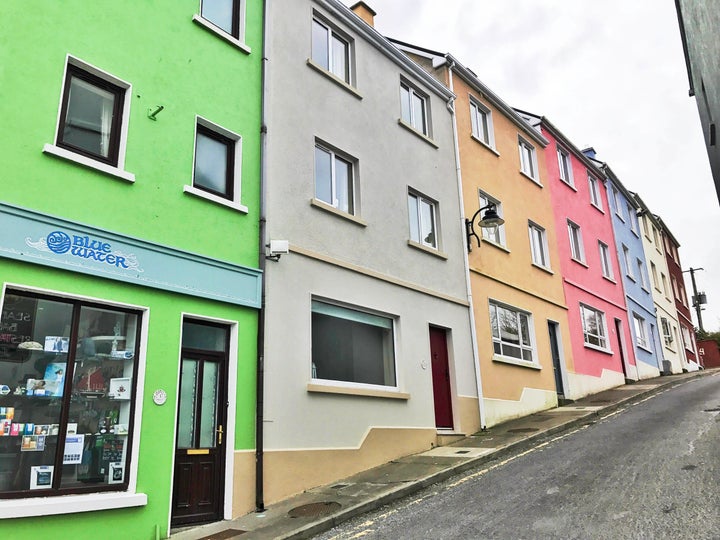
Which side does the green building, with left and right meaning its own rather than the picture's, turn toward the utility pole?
left

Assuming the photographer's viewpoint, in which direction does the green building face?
facing the viewer and to the right of the viewer
